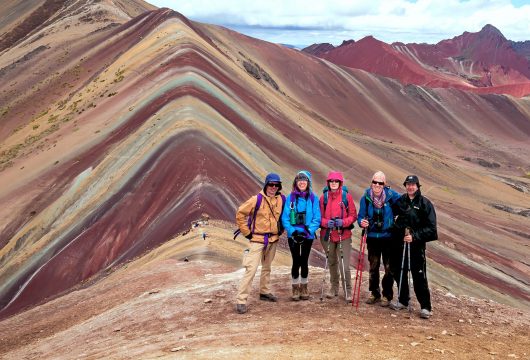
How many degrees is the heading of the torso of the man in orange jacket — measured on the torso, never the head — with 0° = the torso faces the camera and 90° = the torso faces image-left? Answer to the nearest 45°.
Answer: approximately 315°

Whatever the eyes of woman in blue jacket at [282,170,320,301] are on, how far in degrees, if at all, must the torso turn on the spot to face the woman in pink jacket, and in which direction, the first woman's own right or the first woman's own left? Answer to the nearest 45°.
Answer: approximately 90° to the first woman's own left

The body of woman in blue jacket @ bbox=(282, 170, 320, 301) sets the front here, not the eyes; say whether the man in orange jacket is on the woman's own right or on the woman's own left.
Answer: on the woman's own right

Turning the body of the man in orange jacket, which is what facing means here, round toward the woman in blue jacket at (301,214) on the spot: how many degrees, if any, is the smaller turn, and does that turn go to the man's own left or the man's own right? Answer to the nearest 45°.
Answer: approximately 45° to the man's own left

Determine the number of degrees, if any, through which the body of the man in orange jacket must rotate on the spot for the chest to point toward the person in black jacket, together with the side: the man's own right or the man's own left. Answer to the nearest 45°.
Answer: approximately 45° to the man's own left

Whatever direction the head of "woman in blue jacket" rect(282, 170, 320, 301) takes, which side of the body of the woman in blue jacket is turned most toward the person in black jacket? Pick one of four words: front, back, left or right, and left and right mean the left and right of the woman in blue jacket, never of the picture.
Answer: left
